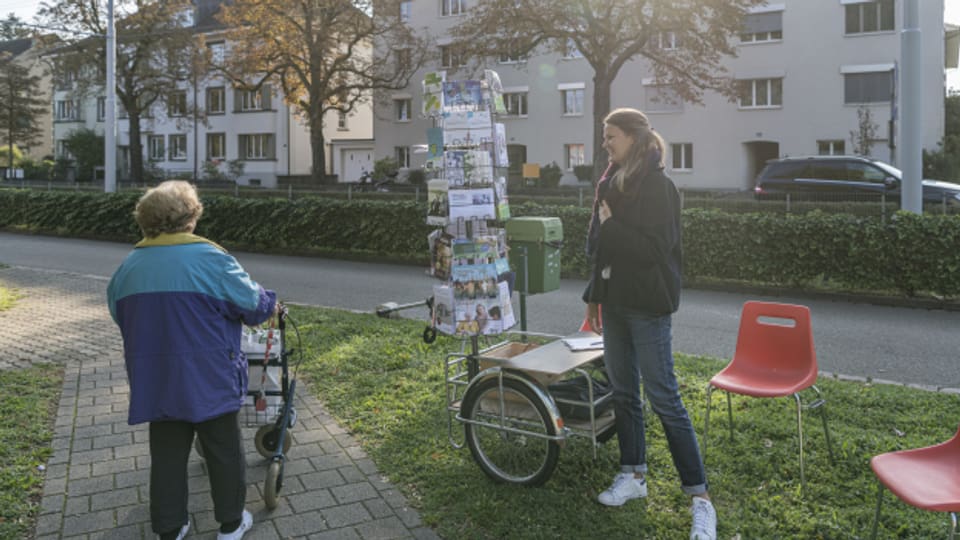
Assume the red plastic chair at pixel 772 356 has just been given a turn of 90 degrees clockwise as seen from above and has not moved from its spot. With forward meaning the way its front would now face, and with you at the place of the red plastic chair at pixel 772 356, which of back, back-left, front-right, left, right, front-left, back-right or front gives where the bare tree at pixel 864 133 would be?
front-right

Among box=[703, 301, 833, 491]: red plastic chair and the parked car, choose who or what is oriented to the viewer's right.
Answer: the parked car

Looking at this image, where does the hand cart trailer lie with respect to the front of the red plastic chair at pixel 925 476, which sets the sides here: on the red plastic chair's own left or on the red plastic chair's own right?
on the red plastic chair's own right

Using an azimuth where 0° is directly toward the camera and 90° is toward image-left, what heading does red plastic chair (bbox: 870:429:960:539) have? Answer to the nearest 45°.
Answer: approximately 45°

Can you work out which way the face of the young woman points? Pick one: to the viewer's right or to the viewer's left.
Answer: to the viewer's left

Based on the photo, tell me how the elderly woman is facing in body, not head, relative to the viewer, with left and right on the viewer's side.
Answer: facing away from the viewer and to the right of the viewer

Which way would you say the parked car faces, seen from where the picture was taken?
facing to the right of the viewer

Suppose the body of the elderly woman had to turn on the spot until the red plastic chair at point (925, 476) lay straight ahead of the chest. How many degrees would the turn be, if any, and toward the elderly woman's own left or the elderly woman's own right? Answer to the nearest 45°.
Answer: approximately 90° to the elderly woman's own right

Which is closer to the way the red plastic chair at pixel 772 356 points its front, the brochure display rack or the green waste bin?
the brochure display rack

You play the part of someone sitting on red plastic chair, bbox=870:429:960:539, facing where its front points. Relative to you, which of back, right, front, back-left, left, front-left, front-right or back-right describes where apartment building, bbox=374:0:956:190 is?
back-right

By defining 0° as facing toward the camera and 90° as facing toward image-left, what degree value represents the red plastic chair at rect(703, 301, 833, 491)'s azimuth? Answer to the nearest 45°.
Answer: approximately 45°
